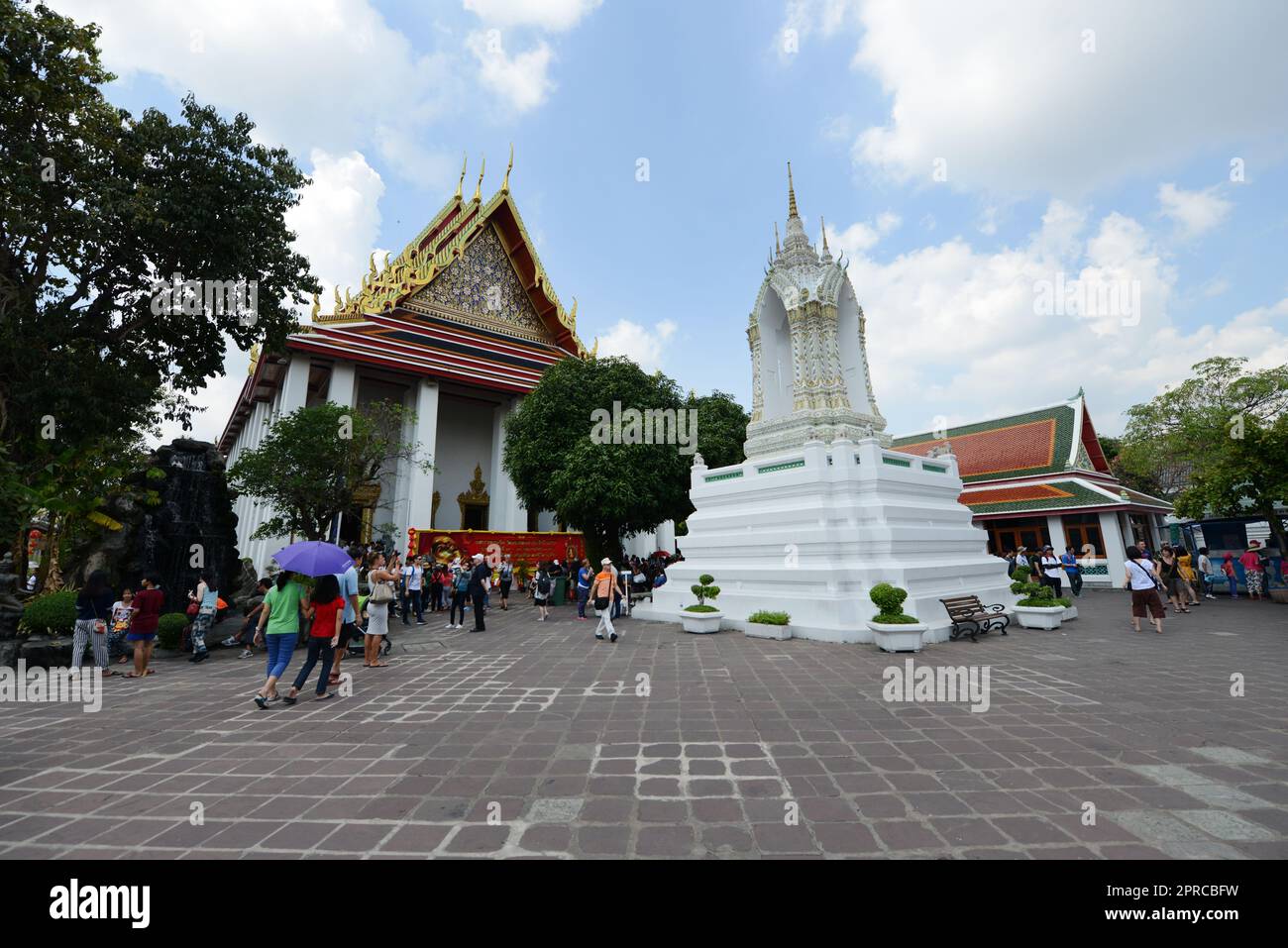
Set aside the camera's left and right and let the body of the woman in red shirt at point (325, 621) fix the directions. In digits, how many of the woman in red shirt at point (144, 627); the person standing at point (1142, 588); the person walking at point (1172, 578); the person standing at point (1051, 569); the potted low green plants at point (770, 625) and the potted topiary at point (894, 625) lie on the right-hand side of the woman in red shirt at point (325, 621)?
5

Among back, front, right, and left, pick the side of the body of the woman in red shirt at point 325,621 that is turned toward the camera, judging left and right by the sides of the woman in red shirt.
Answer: back

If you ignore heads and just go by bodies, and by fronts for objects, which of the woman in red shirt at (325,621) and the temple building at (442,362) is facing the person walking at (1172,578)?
the temple building

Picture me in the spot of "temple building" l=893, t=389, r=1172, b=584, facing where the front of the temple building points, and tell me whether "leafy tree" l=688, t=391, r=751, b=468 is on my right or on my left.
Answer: on my right

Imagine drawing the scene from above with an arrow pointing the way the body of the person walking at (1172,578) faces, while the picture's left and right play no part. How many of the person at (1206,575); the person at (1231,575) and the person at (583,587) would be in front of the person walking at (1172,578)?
1
